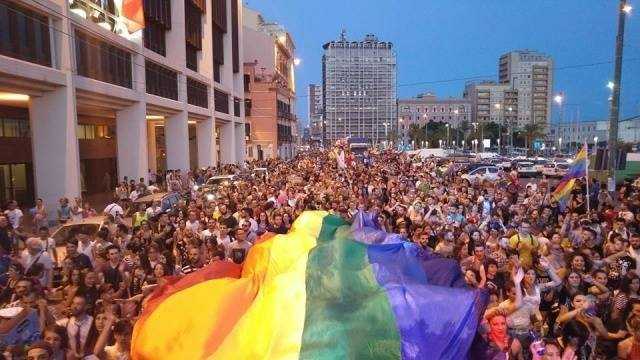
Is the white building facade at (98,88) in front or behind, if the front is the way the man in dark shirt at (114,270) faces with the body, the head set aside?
behind

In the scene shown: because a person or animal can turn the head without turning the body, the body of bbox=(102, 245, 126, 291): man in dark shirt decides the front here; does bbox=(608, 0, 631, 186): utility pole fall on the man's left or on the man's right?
on the man's left

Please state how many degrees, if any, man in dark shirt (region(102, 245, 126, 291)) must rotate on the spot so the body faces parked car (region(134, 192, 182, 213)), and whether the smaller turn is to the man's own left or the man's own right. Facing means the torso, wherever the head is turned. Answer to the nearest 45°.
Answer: approximately 180°

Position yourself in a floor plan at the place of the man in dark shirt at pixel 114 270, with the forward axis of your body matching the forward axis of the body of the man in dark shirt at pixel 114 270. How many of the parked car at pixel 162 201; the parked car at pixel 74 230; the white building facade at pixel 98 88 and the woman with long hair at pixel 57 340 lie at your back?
3

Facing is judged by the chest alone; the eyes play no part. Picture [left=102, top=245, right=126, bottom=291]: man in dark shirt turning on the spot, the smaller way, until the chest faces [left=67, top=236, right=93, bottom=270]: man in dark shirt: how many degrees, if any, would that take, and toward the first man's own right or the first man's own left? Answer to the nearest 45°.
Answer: approximately 135° to the first man's own right

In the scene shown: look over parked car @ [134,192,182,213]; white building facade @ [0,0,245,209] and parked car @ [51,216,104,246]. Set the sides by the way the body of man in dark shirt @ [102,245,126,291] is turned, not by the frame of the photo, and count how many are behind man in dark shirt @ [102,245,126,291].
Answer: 3

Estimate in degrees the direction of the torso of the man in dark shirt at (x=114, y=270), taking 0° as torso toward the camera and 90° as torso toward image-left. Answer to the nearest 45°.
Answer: approximately 0°
